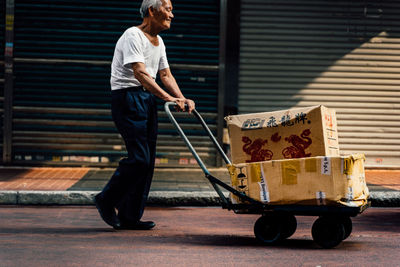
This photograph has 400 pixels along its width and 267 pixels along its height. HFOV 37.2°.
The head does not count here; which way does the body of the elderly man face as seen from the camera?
to the viewer's right

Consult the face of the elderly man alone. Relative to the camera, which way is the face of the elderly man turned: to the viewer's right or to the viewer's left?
to the viewer's right

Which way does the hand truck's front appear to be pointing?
to the viewer's right

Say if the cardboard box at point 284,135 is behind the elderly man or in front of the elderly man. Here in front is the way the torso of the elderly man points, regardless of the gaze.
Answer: in front

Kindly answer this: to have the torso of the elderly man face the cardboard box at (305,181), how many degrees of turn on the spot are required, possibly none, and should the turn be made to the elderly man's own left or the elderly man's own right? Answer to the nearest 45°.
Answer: approximately 45° to the elderly man's own right
